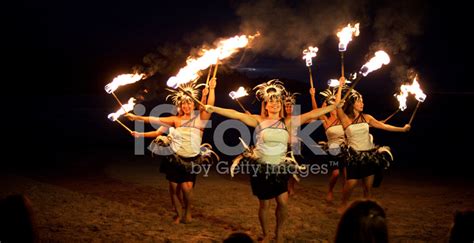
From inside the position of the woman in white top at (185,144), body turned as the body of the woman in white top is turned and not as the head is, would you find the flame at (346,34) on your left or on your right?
on your left

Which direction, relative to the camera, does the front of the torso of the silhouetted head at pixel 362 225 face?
away from the camera

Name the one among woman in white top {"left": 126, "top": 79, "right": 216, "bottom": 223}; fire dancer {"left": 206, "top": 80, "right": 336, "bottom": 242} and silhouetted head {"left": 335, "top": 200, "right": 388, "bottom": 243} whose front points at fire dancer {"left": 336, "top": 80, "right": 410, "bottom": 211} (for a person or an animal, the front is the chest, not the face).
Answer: the silhouetted head

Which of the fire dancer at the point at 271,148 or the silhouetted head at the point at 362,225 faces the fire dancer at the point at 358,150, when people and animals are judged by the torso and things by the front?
the silhouetted head

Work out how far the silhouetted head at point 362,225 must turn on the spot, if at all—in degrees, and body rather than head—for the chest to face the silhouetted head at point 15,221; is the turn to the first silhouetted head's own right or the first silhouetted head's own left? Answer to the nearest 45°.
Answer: approximately 90° to the first silhouetted head's own left

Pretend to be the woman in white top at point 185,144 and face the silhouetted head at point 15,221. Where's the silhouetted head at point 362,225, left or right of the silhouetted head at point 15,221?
left

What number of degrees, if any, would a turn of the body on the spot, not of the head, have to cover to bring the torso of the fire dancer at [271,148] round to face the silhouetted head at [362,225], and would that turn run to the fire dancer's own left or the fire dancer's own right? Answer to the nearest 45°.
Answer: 0° — they already face them

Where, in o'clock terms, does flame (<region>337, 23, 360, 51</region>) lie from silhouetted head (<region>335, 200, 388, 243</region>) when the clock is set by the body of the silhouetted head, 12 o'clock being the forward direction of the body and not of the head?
The flame is roughly at 12 o'clock from the silhouetted head.

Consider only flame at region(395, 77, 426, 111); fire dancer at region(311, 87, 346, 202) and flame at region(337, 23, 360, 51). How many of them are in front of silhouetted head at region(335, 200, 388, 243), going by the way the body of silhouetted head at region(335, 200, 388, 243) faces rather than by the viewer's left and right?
3

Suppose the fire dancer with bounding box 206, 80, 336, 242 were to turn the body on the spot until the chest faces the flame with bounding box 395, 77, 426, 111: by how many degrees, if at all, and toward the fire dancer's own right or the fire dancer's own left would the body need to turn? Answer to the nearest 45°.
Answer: approximately 135° to the fire dancer's own left

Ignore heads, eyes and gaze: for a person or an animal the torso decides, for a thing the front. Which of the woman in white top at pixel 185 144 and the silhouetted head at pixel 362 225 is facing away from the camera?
the silhouetted head
